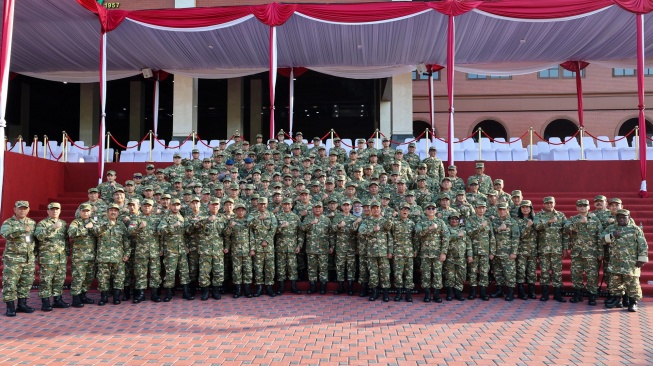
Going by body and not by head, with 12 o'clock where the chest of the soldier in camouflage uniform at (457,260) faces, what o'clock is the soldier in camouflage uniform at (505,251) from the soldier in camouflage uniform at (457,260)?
the soldier in camouflage uniform at (505,251) is roughly at 8 o'clock from the soldier in camouflage uniform at (457,260).

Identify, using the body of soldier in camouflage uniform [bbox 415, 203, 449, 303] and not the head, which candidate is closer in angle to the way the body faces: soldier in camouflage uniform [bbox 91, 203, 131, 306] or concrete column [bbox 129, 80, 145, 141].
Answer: the soldier in camouflage uniform

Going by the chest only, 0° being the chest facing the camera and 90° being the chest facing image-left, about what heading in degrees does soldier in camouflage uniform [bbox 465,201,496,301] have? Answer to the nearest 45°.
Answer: approximately 0°

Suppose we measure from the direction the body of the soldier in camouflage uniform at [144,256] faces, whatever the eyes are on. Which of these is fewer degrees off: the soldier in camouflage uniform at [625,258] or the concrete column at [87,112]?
the soldier in camouflage uniform

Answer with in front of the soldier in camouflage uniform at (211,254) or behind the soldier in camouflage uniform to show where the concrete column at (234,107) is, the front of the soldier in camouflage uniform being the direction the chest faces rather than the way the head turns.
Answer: behind

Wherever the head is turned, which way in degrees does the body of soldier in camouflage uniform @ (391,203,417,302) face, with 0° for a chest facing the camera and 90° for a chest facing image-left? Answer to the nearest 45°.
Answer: approximately 0°
